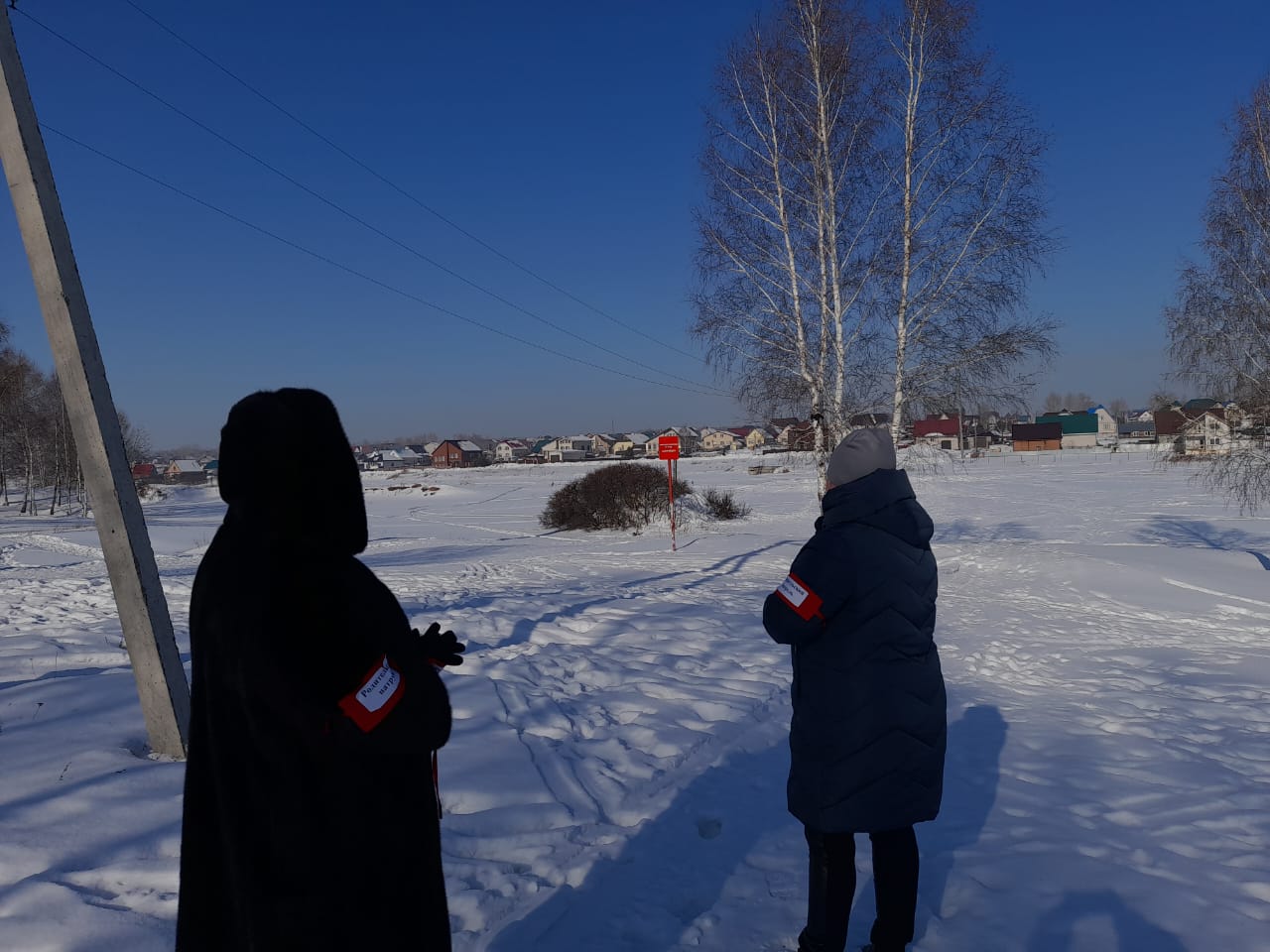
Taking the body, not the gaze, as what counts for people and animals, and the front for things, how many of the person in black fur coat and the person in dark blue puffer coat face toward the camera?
0

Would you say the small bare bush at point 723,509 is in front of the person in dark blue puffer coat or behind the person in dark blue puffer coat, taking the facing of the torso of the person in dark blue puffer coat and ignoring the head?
in front

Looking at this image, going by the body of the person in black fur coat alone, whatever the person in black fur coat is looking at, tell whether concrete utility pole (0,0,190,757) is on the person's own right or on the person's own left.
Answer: on the person's own left

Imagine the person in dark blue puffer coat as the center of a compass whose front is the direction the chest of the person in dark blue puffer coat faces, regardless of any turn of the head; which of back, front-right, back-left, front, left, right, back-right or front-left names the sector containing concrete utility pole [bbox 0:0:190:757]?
front-left

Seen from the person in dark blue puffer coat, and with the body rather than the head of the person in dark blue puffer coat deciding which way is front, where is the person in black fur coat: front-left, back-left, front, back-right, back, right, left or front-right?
left

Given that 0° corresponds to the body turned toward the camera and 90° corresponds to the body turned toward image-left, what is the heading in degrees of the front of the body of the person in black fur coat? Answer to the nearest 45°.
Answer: approximately 225°

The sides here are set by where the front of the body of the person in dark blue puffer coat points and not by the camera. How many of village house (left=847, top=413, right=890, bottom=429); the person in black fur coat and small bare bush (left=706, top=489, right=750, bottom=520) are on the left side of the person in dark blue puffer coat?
1

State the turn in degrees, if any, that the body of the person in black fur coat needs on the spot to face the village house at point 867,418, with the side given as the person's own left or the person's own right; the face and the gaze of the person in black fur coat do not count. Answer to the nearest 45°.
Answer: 0° — they already face it

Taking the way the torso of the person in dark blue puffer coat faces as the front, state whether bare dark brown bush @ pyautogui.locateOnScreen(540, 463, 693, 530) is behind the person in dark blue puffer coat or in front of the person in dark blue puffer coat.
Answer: in front

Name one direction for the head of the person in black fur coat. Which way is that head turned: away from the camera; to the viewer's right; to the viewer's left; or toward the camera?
away from the camera

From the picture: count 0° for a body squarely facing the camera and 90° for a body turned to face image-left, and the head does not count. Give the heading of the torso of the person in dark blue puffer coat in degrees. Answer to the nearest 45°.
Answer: approximately 135°

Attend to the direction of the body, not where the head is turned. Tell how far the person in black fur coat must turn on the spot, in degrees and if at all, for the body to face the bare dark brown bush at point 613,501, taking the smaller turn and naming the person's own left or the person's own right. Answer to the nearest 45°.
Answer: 0° — they already face it
